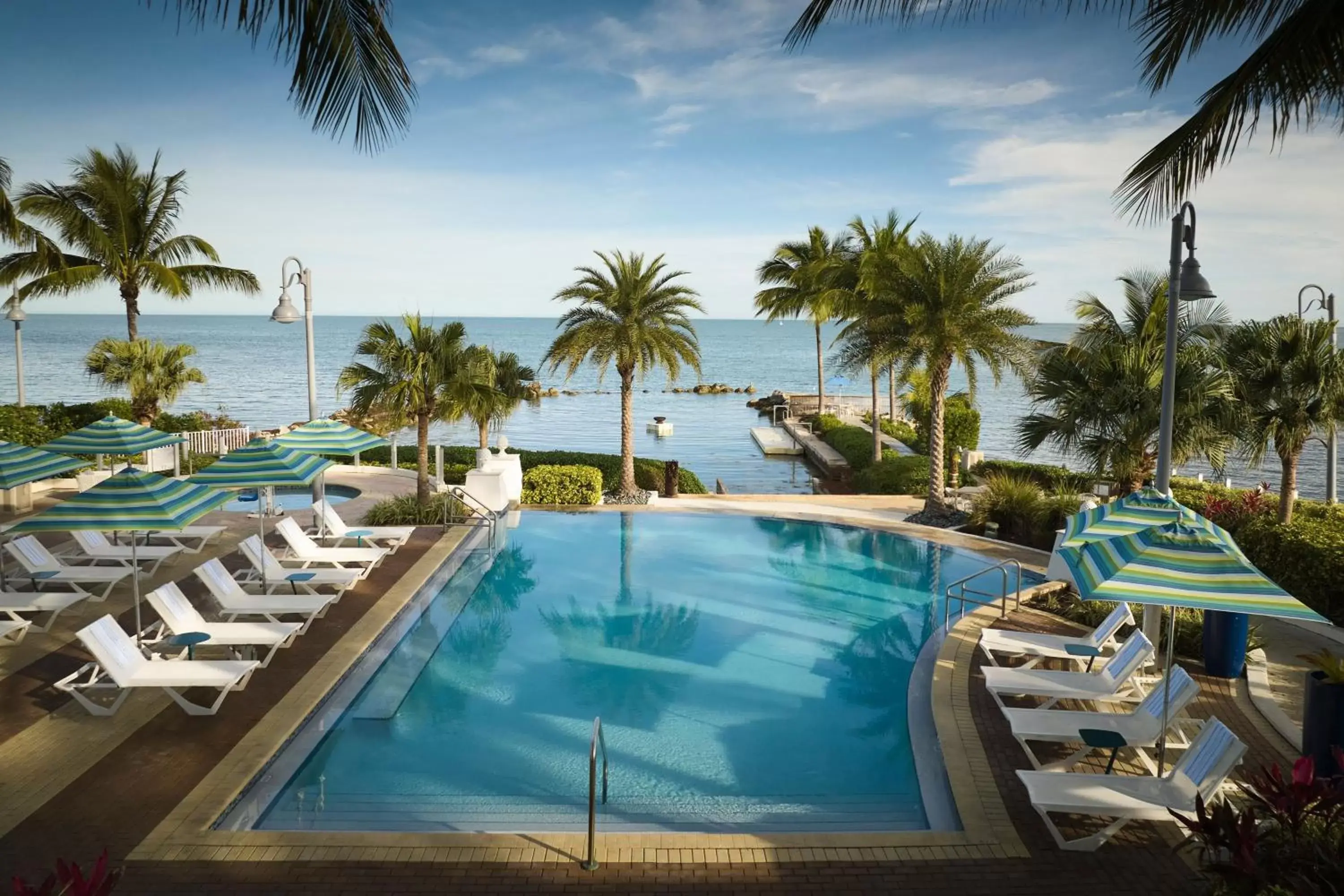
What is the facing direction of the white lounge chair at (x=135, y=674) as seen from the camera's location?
facing to the right of the viewer

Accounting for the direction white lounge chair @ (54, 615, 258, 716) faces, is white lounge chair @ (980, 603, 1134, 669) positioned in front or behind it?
in front

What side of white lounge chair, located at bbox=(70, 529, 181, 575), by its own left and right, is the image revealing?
right

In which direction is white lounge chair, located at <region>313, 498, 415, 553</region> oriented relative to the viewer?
to the viewer's right

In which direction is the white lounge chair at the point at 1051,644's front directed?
to the viewer's left

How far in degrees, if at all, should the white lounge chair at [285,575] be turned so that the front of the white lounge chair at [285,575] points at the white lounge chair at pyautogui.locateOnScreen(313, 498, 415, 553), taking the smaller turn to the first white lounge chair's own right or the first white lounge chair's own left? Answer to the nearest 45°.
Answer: approximately 90° to the first white lounge chair's own left

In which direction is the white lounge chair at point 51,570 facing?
to the viewer's right

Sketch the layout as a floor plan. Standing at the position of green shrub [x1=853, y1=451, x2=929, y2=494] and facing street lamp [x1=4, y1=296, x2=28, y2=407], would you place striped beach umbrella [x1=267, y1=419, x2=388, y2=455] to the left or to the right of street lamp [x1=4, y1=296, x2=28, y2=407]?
left

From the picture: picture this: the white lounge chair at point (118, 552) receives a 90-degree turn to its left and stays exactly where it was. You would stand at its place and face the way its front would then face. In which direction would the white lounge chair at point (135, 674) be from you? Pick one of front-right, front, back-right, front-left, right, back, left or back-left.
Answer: back

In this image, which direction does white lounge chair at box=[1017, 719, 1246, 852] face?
to the viewer's left

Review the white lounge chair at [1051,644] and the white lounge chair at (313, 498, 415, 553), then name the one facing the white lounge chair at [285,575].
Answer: the white lounge chair at [1051,644]

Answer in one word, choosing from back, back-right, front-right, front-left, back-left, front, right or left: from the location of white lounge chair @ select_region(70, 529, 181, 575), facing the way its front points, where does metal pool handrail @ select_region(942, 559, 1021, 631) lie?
front-right

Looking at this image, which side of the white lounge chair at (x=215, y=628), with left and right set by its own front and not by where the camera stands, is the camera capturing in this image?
right

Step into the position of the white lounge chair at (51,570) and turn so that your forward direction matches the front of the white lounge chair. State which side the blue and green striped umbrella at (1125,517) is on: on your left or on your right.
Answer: on your right

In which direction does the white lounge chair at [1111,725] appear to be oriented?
to the viewer's left

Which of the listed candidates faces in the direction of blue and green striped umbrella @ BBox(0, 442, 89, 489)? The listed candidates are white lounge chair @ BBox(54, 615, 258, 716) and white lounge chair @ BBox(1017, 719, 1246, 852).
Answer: white lounge chair @ BBox(1017, 719, 1246, 852)
